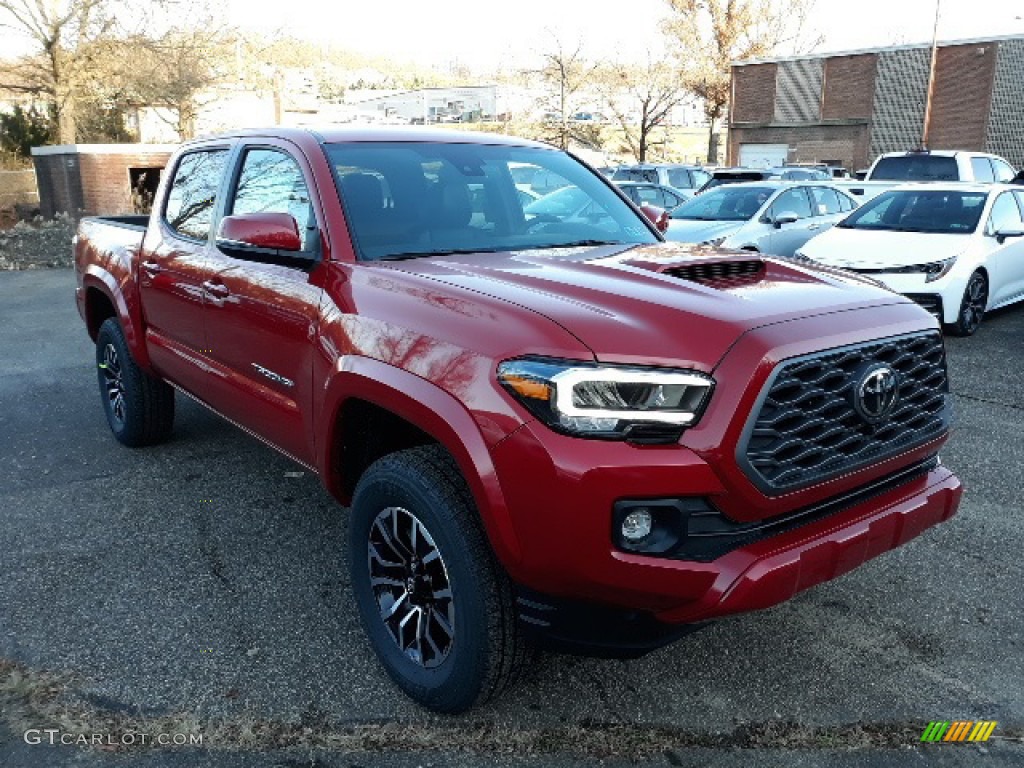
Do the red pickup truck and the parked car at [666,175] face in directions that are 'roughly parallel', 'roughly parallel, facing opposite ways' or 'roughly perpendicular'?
roughly perpendicular

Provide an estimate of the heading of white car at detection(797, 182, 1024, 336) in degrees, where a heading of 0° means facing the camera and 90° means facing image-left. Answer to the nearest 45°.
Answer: approximately 45°

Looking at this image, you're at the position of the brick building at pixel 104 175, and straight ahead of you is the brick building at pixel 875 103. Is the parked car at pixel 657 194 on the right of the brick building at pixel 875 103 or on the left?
right

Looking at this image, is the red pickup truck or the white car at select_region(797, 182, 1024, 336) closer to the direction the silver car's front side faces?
the red pickup truck

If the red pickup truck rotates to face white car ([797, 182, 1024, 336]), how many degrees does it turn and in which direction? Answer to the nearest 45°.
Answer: approximately 90° to its left

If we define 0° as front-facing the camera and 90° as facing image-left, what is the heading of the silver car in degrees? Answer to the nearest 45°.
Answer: approximately 45°

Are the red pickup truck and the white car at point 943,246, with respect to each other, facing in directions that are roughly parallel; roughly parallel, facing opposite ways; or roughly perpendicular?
roughly perpendicular

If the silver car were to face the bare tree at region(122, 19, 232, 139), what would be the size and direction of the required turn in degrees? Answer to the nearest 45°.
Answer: approximately 90° to its right

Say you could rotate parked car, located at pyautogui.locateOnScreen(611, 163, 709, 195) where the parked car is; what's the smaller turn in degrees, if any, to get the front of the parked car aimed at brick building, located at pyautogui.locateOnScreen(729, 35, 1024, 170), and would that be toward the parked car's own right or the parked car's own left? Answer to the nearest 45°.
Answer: approximately 180°

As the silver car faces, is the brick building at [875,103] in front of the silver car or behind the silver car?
behind
